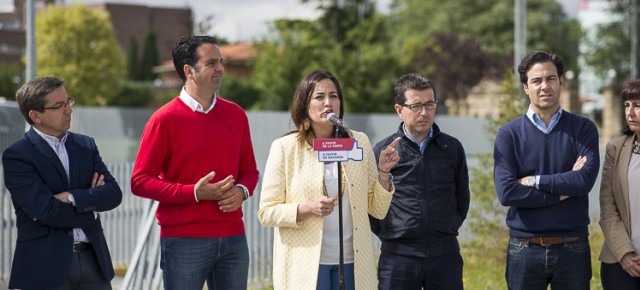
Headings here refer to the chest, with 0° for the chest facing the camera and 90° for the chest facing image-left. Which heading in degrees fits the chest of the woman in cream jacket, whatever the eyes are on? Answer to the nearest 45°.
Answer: approximately 315°

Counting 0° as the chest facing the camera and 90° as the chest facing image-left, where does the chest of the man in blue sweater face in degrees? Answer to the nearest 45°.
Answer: approximately 0°

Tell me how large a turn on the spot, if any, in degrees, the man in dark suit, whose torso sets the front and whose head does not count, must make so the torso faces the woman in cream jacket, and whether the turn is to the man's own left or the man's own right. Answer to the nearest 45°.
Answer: approximately 45° to the man's own left

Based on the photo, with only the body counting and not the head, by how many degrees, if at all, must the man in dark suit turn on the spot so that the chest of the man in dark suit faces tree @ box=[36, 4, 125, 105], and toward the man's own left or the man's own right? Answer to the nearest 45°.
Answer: approximately 135° to the man's own left

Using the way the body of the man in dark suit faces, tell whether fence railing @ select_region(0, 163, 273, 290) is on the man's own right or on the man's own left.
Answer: on the man's own left

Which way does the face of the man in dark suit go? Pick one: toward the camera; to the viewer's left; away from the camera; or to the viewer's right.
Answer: to the viewer's right

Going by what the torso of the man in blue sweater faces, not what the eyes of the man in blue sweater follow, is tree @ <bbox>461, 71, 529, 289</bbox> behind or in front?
behind
